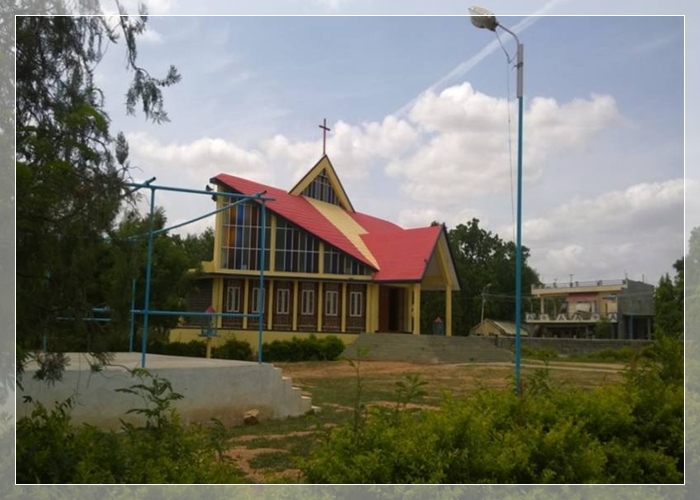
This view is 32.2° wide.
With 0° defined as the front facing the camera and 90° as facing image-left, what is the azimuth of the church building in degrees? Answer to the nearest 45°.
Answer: approximately 315°

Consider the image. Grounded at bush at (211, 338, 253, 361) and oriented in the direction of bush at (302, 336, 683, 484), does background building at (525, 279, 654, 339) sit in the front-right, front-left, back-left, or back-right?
back-left

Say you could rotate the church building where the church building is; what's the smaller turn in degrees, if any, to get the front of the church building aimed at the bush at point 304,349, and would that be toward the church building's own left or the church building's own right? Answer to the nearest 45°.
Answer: approximately 45° to the church building's own right

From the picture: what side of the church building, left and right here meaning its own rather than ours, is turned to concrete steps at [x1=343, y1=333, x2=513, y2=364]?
front

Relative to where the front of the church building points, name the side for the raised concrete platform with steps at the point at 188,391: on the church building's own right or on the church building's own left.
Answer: on the church building's own right
